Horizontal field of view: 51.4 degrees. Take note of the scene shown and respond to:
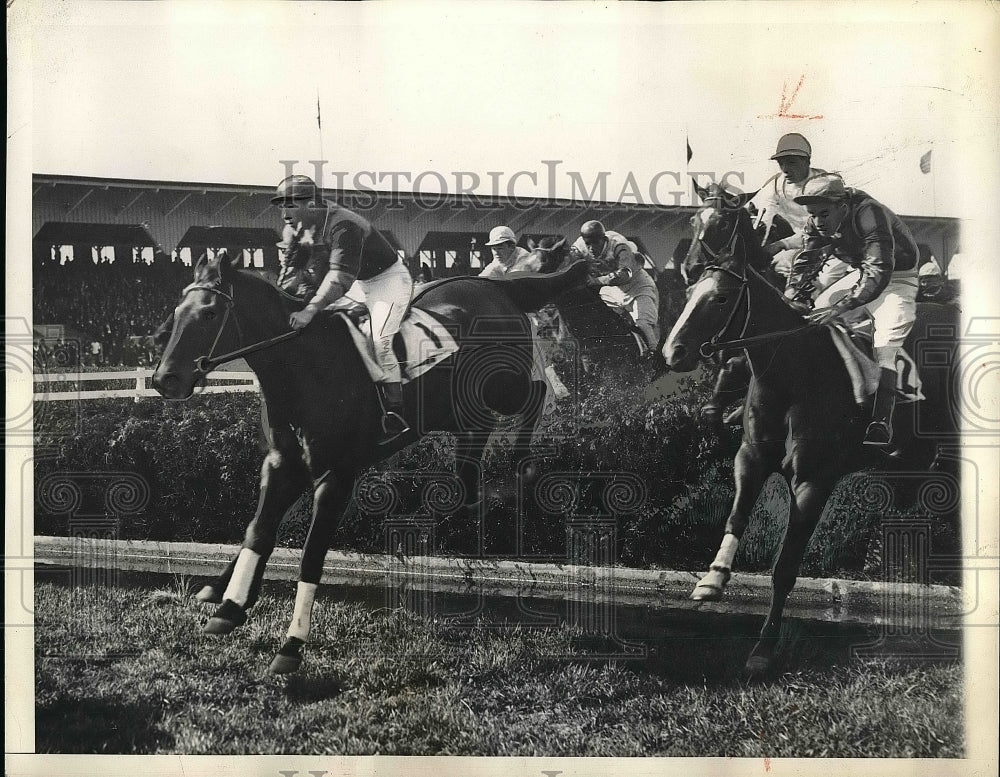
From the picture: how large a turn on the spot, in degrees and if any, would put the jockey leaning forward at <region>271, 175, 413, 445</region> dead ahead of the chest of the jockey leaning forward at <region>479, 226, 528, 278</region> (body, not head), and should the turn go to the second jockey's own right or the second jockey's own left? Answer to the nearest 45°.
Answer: approximately 45° to the second jockey's own left

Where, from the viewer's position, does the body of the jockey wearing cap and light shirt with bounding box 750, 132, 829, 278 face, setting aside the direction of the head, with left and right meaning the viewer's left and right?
facing the viewer and to the left of the viewer

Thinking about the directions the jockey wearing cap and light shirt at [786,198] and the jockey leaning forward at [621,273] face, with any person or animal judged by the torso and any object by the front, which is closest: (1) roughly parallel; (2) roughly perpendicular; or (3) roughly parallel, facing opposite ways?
roughly parallel

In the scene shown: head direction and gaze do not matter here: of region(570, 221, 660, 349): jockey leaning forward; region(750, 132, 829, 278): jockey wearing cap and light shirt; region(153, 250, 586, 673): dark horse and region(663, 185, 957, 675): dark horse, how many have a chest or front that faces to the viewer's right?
0

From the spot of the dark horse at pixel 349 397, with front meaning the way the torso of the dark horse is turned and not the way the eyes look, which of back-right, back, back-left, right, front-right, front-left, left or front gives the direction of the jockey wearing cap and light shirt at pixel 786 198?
back-left

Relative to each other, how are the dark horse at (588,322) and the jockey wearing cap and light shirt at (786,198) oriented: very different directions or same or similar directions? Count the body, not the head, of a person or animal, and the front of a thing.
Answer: same or similar directions

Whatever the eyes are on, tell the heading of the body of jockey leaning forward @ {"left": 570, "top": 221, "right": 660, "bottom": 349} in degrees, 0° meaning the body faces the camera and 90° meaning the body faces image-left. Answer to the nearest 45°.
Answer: approximately 45°

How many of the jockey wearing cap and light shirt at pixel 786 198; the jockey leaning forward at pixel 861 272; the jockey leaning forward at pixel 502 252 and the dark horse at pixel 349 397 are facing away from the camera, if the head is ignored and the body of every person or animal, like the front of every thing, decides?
0

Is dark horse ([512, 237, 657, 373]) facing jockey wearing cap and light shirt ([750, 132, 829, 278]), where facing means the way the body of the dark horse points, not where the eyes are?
no

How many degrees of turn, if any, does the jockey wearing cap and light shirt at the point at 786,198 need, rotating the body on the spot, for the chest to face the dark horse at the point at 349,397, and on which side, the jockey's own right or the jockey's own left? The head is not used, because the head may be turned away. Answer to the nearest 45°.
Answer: approximately 45° to the jockey's own right

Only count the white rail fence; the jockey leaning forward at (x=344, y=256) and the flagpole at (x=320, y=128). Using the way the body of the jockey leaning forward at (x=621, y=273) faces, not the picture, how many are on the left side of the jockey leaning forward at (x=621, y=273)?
0

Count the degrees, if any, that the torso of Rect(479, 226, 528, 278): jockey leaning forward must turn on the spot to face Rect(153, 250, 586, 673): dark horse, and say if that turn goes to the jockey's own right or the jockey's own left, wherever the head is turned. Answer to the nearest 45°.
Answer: approximately 45° to the jockey's own left

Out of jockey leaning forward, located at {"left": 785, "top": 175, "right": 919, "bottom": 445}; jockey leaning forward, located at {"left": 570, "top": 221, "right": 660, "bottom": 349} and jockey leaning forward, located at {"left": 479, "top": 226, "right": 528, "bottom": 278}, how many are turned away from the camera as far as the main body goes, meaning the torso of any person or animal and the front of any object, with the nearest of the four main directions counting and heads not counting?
0

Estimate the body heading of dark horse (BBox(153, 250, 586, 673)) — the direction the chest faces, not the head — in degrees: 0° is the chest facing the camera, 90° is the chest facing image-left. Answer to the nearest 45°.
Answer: approximately 45°

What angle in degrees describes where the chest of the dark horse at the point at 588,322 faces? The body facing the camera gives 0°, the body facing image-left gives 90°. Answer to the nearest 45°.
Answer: approximately 45°
